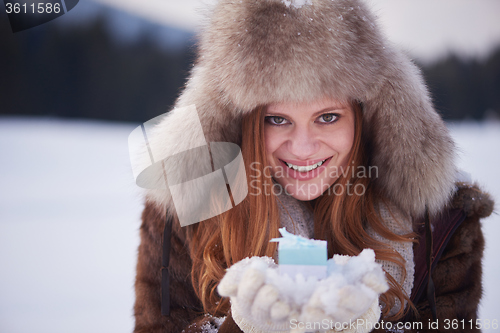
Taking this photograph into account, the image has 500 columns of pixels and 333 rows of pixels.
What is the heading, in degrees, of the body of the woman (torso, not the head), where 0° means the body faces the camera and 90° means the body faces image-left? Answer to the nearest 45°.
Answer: approximately 0°
